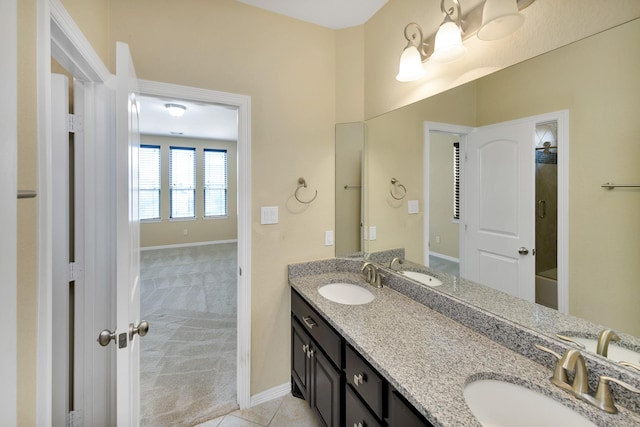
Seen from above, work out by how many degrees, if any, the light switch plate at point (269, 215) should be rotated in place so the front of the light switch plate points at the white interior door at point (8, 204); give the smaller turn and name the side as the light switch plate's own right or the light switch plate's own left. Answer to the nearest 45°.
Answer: approximately 45° to the light switch plate's own right

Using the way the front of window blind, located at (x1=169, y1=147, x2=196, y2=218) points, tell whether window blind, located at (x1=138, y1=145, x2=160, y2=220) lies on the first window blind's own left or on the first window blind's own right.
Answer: on the first window blind's own right

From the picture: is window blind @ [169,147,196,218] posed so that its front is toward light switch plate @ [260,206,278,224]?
yes

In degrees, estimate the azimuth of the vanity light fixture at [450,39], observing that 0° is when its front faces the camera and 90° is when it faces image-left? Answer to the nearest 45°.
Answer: approximately 45°

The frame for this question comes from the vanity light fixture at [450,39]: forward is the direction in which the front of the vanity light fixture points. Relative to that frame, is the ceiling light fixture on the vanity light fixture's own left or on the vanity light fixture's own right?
on the vanity light fixture's own right

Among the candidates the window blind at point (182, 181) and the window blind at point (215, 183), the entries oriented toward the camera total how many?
2

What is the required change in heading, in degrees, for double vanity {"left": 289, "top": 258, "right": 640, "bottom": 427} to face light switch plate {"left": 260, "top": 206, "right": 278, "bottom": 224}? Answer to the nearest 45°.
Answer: approximately 45° to its right

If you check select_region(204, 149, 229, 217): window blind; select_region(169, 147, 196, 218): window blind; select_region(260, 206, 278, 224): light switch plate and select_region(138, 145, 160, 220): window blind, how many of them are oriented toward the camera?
4

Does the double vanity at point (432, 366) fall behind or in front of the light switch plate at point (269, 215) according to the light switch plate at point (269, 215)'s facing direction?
in front

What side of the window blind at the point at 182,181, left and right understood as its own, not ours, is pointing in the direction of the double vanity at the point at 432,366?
front

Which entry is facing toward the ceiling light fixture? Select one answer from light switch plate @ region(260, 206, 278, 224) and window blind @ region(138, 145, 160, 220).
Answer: the window blind

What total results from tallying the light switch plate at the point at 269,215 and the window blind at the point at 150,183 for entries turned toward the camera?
2

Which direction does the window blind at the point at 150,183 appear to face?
toward the camera

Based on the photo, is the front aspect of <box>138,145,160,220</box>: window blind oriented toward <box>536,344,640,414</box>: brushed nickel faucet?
yes

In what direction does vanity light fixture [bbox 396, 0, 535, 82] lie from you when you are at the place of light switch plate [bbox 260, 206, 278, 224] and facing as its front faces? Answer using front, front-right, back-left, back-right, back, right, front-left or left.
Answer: front-left

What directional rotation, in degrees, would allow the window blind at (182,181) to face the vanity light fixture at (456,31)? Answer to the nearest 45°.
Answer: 0° — it already faces it

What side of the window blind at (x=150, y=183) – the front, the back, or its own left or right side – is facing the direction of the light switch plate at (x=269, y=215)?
front

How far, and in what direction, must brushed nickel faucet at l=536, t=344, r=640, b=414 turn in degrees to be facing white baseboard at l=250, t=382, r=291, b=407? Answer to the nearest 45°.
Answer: approximately 45° to its right
